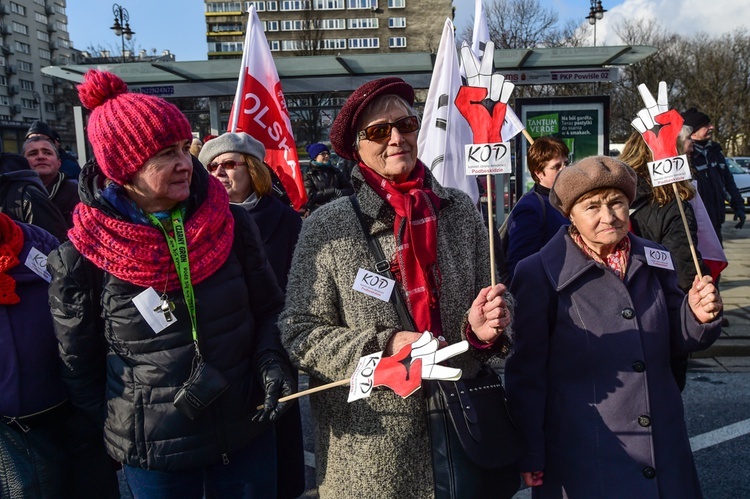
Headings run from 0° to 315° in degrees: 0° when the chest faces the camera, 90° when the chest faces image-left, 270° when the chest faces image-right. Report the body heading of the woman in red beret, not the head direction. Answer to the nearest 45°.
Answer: approximately 315°

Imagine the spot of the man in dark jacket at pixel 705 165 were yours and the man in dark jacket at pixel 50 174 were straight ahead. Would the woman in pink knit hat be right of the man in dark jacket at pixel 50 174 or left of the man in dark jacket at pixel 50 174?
left

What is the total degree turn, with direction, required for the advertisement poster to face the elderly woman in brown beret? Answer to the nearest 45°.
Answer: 0° — it already faces them

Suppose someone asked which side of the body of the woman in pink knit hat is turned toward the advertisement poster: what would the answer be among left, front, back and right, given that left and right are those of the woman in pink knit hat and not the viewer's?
left

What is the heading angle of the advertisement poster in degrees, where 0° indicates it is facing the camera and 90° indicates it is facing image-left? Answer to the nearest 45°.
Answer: approximately 0°

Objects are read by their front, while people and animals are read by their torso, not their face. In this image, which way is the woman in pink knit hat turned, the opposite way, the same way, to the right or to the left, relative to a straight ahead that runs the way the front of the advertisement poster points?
the same way

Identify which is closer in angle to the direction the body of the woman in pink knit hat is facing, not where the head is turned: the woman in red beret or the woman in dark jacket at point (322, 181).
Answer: the woman in red beret

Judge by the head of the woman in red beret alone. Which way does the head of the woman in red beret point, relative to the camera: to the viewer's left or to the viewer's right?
to the viewer's right
